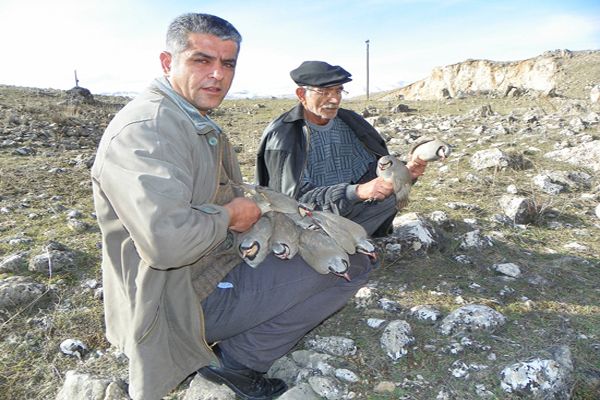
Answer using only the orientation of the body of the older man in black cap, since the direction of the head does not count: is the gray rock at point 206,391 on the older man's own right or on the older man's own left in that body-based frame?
on the older man's own right

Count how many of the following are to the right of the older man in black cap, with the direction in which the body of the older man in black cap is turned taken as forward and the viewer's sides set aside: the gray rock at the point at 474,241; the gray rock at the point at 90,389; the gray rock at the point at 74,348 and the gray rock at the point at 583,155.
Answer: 2

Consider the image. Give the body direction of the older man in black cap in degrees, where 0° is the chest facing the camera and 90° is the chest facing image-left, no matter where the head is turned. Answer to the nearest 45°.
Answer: approximately 315°
